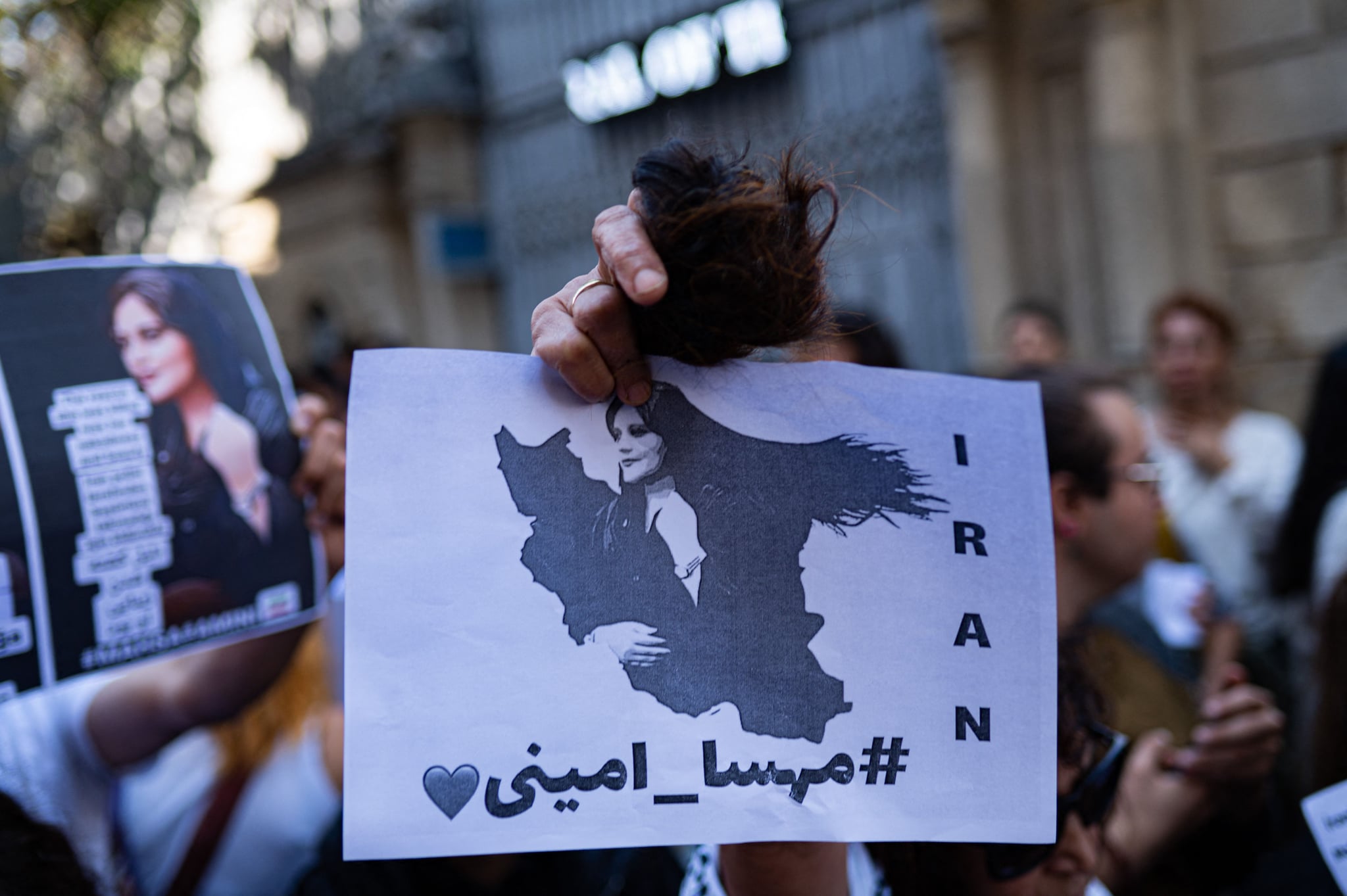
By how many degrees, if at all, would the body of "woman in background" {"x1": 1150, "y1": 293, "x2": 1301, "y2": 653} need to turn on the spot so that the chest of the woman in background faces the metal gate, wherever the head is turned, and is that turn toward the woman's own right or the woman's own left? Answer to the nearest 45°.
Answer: approximately 90° to the woman's own right

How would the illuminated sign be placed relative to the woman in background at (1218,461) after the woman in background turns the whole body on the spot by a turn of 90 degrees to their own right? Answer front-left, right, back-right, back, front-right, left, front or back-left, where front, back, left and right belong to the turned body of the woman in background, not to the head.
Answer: front

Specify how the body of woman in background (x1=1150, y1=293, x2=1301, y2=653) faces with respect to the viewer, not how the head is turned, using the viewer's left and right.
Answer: facing the viewer and to the left of the viewer

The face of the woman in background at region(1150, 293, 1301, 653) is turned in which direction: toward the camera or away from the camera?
toward the camera
